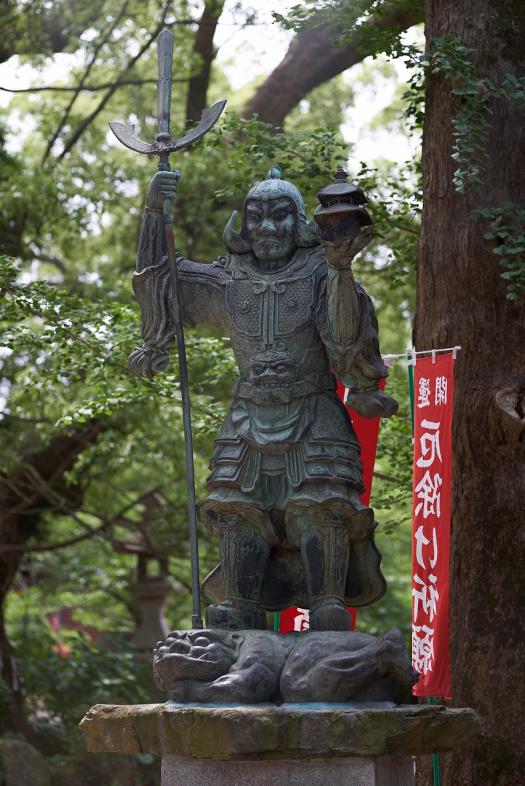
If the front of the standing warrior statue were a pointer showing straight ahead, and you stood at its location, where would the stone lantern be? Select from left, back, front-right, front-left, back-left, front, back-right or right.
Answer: back

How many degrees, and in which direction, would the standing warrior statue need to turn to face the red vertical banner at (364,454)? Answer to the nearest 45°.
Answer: approximately 180°

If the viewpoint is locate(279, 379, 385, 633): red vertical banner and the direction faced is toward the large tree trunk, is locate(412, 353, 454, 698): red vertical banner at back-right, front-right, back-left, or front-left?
front-right

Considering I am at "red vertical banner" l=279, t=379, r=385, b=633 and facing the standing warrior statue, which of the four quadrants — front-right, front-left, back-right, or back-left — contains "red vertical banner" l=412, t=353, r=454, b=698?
front-left

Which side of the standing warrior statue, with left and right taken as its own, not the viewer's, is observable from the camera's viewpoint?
front

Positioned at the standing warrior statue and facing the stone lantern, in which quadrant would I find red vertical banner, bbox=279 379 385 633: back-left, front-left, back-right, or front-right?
front-right

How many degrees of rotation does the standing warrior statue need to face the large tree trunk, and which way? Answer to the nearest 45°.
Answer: approximately 135° to its left

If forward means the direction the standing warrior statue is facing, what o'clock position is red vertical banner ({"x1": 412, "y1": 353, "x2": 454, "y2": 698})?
The red vertical banner is roughly at 7 o'clock from the standing warrior statue.
